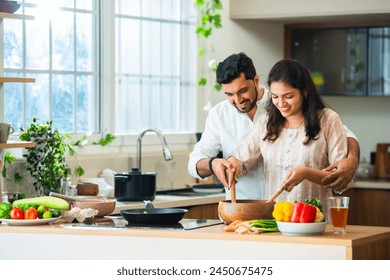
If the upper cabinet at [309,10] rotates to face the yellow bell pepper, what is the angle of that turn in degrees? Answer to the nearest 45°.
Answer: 0° — it already faces it

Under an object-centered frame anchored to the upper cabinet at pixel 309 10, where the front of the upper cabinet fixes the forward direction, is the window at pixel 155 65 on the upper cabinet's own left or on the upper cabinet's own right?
on the upper cabinet's own right

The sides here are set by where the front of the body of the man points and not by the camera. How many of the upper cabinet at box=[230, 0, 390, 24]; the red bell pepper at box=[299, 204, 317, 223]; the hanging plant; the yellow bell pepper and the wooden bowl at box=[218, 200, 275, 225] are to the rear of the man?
2

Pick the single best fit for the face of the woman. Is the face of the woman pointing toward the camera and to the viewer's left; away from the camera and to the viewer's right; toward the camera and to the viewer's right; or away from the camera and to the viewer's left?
toward the camera and to the viewer's left

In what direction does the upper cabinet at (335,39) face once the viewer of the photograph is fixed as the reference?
facing the viewer

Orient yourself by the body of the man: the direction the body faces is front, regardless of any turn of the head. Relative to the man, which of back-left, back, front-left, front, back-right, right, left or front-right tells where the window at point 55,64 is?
back-right

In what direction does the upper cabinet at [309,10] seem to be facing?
toward the camera

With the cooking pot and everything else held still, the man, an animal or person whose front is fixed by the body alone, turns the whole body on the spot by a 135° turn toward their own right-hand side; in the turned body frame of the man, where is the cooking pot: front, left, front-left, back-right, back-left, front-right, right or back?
front

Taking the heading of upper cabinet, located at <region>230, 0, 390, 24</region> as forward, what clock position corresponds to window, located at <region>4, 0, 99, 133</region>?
The window is roughly at 2 o'clock from the upper cabinet.

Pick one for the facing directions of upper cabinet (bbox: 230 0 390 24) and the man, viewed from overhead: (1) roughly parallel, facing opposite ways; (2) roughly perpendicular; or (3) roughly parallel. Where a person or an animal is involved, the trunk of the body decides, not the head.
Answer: roughly parallel

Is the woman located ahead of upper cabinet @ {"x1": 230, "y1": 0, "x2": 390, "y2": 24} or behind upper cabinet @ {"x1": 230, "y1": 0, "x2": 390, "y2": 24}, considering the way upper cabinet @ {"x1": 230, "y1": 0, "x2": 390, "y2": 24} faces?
ahead

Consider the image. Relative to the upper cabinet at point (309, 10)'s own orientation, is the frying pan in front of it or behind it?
in front
